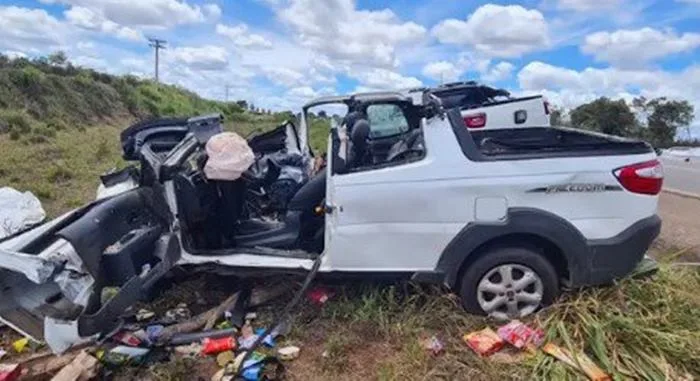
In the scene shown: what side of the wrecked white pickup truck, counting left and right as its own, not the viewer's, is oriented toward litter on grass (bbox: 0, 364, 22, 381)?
front

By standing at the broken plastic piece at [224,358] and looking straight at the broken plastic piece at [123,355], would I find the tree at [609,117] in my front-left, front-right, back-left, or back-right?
back-right

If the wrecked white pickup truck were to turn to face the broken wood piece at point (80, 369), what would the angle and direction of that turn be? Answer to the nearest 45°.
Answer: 0° — it already faces it

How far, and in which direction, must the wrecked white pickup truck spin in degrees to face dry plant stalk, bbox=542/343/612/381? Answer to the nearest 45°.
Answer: approximately 135° to its left

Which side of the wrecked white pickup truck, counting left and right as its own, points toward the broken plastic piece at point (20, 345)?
front

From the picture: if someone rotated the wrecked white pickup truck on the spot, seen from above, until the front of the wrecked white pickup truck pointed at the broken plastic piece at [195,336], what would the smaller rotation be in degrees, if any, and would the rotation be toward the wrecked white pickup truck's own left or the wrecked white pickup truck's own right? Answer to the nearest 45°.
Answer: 0° — it already faces it

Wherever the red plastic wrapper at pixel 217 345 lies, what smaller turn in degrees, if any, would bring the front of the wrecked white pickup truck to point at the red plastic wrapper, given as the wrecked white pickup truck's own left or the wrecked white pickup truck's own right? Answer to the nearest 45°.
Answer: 0° — it already faces it

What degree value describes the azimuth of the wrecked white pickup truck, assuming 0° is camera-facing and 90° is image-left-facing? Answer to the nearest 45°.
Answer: approximately 90°
